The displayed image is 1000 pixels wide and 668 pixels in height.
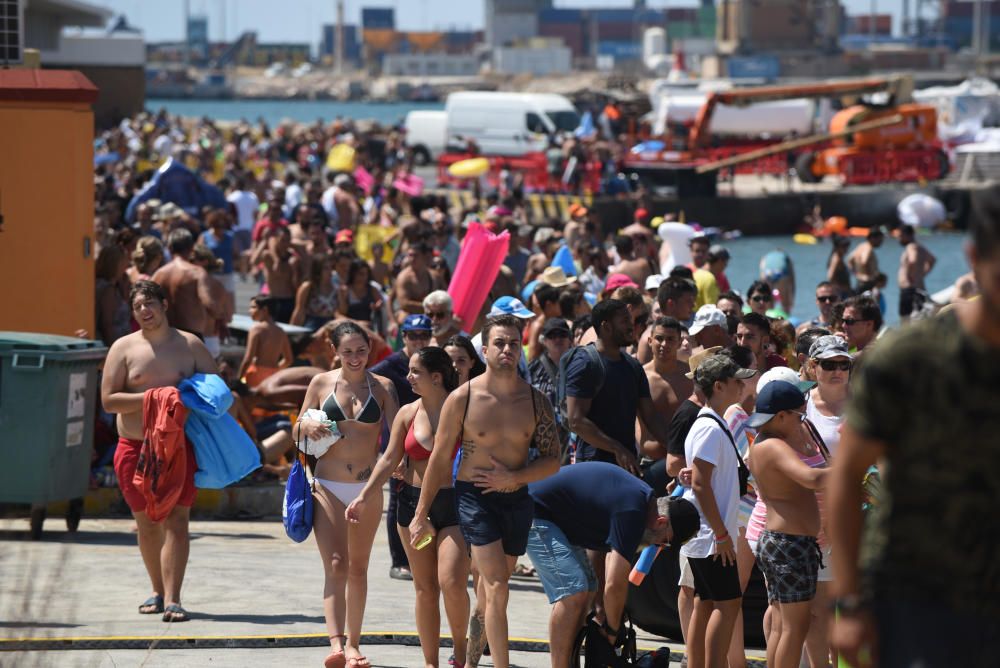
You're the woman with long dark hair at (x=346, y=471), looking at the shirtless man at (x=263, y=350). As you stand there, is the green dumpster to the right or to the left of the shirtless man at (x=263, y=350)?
left

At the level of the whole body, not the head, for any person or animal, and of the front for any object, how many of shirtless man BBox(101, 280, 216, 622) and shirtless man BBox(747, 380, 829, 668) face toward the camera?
1

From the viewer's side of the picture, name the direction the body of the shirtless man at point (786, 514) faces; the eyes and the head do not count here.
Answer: to the viewer's right

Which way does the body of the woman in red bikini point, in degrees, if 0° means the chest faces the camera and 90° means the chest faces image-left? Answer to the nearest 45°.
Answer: approximately 45°

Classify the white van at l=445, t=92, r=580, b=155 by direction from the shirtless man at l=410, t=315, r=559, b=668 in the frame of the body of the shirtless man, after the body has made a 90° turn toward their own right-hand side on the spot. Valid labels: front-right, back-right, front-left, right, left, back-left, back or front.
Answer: right

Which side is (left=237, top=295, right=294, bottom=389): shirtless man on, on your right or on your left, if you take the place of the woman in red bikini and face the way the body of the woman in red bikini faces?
on your right

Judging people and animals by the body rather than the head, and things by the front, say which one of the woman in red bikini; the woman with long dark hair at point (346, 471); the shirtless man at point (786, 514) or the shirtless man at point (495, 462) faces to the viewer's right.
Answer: the shirtless man at point (786, 514)

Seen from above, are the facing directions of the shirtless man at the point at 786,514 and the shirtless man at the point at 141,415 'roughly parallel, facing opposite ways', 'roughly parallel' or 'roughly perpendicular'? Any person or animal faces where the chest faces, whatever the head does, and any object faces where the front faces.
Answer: roughly perpendicular

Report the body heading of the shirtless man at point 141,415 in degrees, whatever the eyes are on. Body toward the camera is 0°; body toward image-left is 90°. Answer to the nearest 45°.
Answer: approximately 0°
